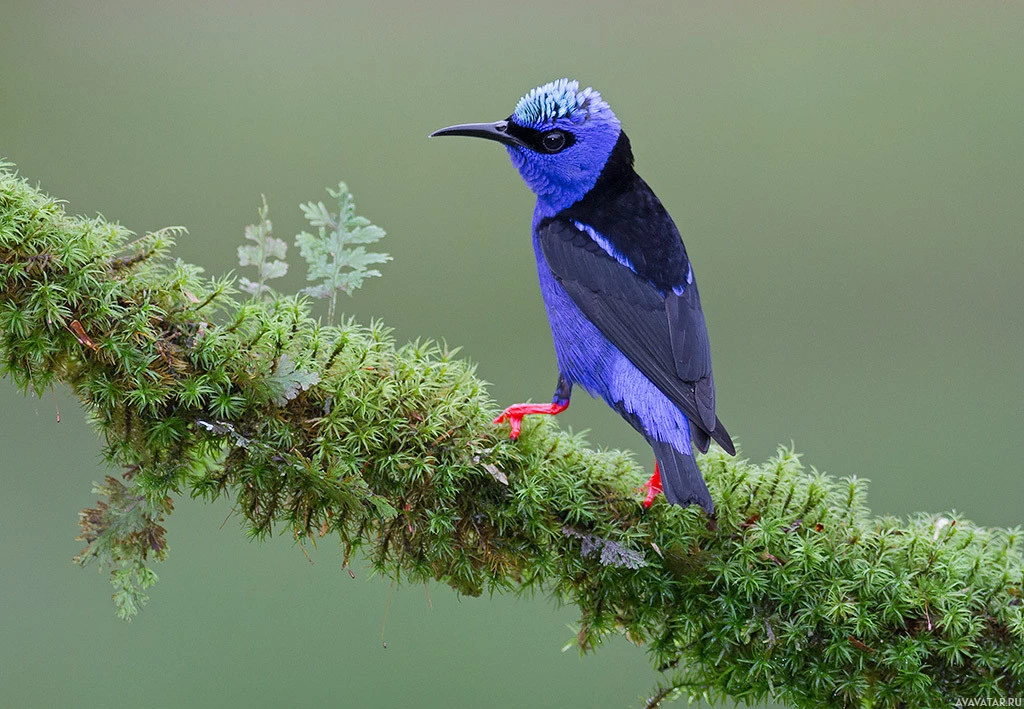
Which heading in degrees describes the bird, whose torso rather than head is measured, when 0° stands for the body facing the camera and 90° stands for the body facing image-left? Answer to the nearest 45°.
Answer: approximately 90°

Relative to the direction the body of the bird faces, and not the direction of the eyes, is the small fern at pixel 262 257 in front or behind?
in front

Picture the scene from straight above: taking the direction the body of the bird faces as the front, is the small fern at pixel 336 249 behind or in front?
in front
